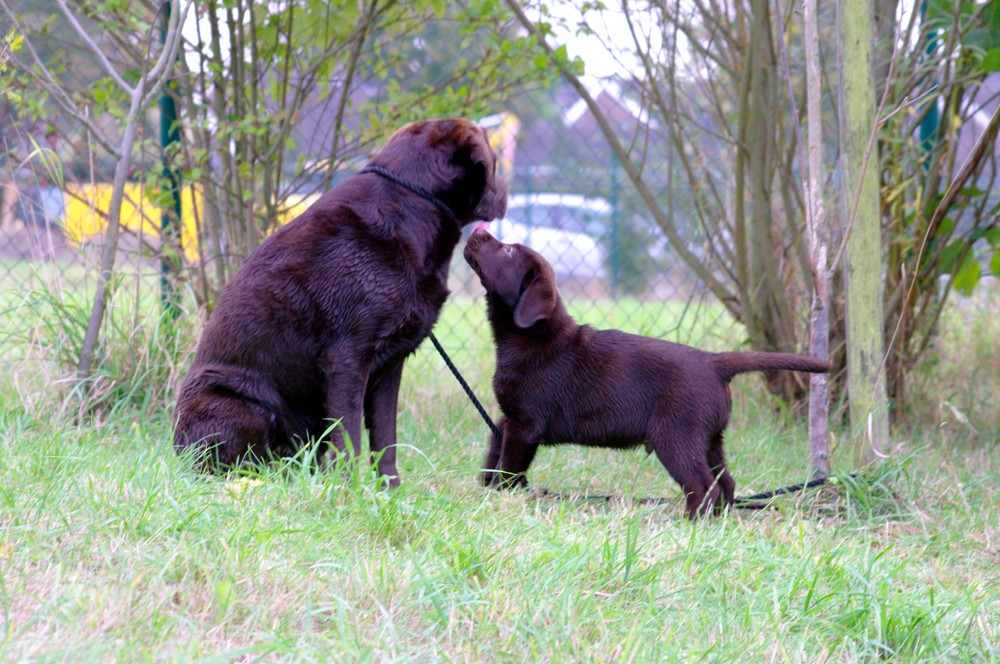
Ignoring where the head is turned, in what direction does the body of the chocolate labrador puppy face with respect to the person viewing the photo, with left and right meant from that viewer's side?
facing to the left of the viewer

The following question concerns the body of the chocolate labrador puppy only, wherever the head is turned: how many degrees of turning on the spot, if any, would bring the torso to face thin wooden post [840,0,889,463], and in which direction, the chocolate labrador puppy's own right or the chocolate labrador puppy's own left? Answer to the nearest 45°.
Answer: approximately 180°

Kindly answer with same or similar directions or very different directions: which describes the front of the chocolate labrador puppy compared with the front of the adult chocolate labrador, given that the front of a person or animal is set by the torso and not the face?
very different directions

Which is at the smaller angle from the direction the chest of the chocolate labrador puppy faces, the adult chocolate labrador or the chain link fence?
the adult chocolate labrador

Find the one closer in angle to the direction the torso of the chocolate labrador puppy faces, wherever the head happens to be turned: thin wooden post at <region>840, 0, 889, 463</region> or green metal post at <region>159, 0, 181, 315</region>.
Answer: the green metal post

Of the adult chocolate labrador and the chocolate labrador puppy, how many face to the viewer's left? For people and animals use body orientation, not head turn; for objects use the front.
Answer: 1

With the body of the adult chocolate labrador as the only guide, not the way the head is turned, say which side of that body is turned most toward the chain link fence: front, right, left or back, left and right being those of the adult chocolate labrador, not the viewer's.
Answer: left

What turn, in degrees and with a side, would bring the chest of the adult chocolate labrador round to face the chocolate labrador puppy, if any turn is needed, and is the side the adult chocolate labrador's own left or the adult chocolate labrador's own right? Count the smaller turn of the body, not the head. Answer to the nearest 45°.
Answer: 0° — it already faces it

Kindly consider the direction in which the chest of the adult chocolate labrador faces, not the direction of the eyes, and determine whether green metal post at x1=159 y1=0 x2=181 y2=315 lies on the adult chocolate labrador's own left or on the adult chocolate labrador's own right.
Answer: on the adult chocolate labrador's own left

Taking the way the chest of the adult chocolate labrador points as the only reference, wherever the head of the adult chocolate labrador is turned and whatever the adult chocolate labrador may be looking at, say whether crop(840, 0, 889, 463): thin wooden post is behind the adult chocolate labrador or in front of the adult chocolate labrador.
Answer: in front

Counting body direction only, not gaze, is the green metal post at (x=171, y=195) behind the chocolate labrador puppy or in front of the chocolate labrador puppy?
in front

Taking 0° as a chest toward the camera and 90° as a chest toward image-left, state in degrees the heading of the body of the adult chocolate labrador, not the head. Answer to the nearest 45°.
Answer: approximately 270°

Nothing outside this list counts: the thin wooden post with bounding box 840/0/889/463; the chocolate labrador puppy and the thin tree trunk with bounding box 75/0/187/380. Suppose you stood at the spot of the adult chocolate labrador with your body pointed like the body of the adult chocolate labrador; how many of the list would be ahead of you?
2

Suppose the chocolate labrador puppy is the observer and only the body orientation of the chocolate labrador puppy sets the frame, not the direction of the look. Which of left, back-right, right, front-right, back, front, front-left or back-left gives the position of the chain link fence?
right
